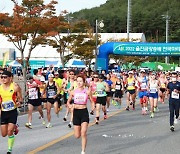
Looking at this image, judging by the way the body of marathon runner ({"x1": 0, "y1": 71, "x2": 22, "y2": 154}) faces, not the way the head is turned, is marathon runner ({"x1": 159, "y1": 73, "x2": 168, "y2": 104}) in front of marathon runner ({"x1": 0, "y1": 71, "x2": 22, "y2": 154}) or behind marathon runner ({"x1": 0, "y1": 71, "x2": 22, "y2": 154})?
behind

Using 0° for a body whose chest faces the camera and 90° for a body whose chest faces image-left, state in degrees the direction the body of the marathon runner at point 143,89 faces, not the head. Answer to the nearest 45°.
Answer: approximately 0°

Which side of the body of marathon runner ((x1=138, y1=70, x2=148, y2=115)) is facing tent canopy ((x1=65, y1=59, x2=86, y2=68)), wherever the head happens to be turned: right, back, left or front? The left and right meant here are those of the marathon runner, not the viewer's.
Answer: back

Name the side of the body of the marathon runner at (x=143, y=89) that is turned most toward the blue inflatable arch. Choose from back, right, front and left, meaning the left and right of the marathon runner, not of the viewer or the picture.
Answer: back

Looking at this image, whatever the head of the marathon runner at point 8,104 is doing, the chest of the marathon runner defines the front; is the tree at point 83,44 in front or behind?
behind

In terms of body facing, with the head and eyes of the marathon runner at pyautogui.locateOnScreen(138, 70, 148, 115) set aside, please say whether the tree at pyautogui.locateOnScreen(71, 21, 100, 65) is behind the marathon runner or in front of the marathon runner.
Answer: behind

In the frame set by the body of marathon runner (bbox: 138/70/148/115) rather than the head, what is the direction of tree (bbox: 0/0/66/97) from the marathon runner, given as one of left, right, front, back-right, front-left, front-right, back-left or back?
back-right

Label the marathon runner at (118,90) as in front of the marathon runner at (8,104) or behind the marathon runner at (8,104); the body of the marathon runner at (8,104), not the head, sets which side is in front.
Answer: behind

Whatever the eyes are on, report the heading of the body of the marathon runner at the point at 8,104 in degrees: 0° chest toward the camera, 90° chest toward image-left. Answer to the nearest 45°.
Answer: approximately 45°
